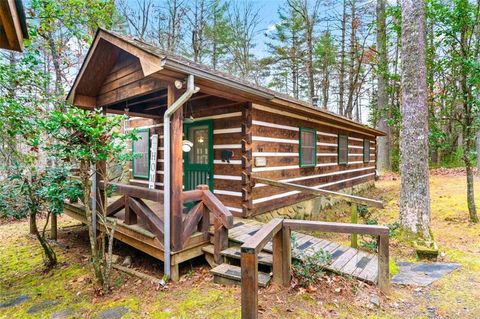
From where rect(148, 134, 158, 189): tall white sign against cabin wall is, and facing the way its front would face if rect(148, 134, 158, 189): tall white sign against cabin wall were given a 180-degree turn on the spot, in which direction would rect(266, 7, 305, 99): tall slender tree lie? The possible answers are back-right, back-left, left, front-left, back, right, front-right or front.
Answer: front

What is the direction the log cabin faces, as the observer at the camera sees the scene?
facing the viewer and to the left of the viewer

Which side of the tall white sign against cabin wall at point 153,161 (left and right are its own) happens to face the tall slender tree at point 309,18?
back

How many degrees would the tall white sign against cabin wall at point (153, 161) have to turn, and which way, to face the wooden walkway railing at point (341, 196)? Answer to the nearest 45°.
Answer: approximately 90° to its left

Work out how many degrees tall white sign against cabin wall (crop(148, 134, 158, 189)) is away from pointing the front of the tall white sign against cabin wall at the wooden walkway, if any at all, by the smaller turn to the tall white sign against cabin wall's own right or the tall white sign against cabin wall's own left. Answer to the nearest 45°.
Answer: approximately 90° to the tall white sign against cabin wall's own left

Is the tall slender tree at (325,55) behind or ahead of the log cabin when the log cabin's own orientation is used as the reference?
behind

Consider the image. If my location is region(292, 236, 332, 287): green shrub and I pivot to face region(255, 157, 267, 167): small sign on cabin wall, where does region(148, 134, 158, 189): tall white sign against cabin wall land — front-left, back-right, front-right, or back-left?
front-left

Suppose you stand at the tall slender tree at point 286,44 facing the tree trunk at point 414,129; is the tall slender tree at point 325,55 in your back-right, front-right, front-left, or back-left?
front-left

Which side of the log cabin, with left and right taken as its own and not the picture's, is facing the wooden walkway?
left

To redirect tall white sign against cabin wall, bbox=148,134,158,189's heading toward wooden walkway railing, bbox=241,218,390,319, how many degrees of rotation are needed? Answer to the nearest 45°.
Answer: approximately 45° to its left
